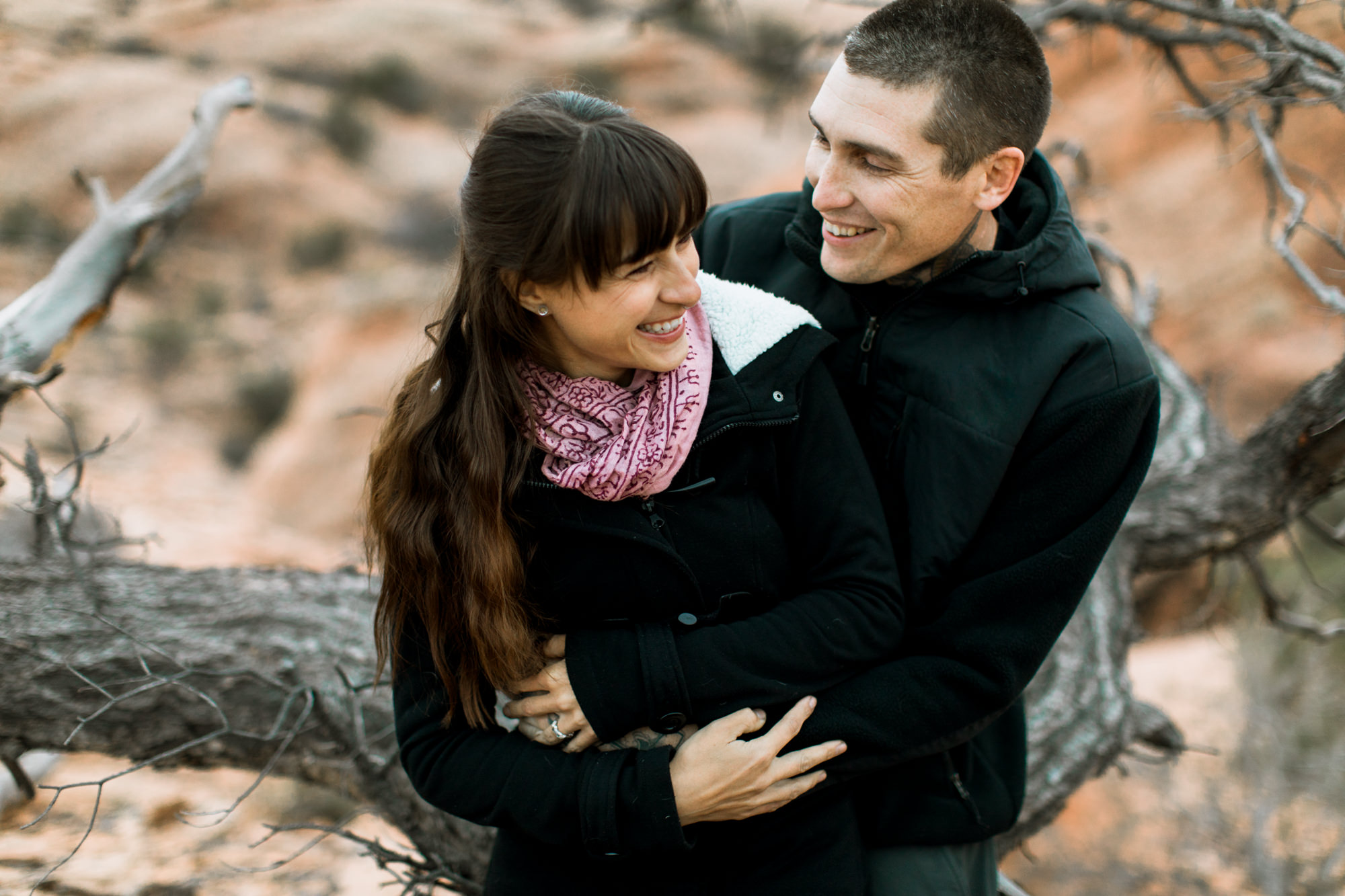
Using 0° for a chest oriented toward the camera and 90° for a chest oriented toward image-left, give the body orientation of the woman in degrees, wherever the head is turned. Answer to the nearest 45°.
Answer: approximately 0°

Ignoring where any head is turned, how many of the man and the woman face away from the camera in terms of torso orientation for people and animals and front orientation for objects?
0

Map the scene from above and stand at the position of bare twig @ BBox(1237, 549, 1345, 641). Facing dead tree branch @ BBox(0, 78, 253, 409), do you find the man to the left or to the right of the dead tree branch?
left

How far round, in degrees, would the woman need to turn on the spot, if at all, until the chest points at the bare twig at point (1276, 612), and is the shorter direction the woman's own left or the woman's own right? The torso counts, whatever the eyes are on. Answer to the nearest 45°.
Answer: approximately 135° to the woman's own left

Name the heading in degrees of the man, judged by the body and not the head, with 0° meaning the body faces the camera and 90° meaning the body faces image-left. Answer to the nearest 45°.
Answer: approximately 45°

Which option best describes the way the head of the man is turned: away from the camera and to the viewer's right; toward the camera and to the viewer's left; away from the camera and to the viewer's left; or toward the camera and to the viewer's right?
toward the camera and to the viewer's left
